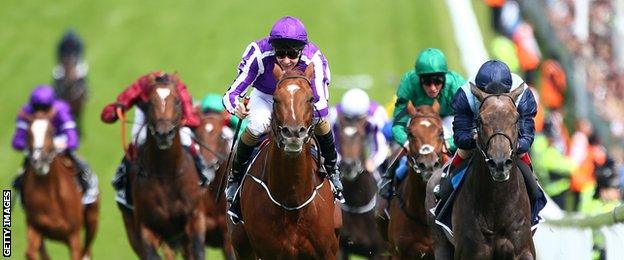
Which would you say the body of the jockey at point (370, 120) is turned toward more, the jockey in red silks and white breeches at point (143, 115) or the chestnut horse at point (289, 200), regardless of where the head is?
the chestnut horse

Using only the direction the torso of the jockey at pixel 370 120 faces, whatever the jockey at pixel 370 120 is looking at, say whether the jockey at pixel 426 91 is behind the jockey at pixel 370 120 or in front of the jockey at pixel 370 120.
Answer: in front

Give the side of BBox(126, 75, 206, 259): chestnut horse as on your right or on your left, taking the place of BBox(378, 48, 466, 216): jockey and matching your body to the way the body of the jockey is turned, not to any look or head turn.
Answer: on your right

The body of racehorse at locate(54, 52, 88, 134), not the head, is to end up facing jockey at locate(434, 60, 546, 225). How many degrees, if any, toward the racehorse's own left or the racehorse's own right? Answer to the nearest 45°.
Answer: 0° — it already faces them
